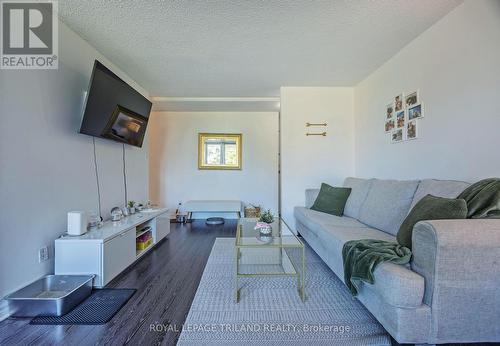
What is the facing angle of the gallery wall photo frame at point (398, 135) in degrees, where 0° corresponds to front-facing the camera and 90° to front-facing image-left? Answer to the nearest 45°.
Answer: approximately 45°

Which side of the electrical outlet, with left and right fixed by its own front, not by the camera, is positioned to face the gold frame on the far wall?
left

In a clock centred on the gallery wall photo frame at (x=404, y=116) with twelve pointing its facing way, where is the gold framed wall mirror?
The gold framed wall mirror is roughly at 2 o'clock from the gallery wall photo frame.

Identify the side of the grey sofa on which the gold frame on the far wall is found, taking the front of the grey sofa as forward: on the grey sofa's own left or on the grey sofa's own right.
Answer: on the grey sofa's own right

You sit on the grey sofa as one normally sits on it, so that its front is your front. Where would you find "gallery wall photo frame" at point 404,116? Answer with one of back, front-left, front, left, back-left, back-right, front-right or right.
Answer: back-right

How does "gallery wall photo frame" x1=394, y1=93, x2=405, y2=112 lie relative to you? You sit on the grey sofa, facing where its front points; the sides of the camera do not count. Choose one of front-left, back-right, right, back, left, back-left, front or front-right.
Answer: back-right

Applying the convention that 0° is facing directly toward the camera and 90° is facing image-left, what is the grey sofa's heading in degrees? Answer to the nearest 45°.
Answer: approximately 45°

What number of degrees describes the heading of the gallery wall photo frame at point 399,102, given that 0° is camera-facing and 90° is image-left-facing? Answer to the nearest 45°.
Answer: approximately 45°

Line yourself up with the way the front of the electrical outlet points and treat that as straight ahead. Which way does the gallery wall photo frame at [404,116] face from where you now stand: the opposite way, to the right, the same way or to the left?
the opposite way

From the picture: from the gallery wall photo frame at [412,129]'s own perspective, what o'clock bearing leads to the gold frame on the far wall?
The gold frame on the far wall is roughly at 2 o'clock from the gallery wall photo frame.

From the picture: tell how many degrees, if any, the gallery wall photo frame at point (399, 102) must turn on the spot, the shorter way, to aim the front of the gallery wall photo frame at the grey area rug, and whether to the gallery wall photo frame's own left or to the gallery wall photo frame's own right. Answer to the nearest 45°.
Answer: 0° — it already faces it
